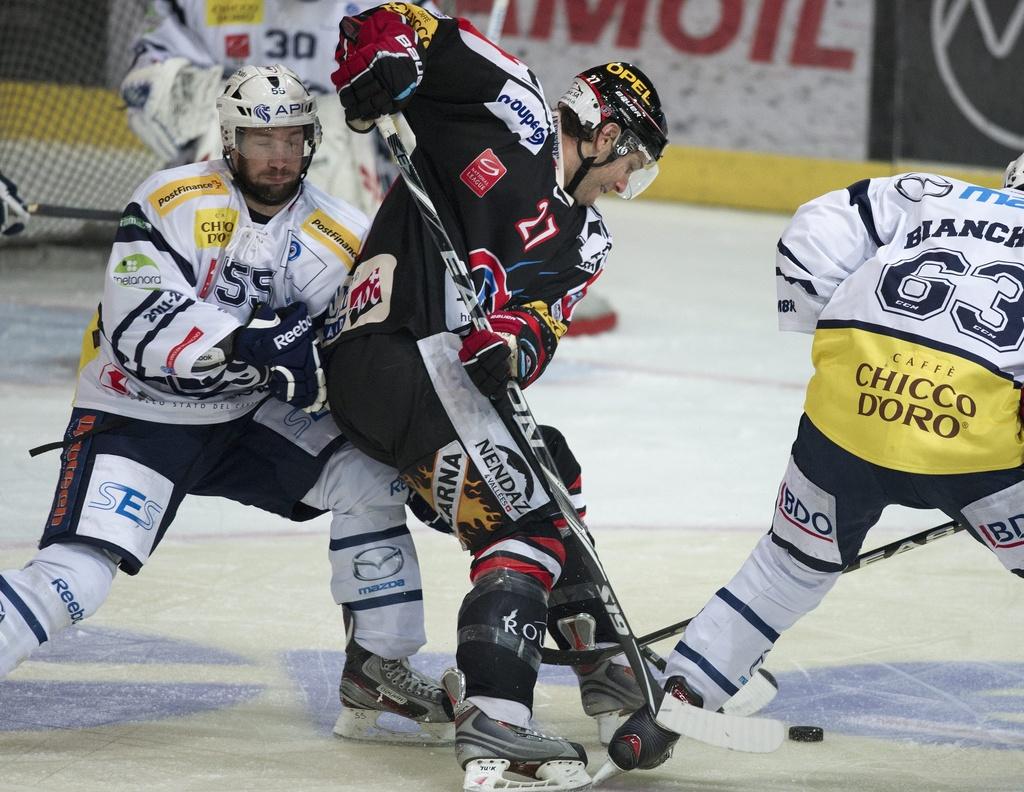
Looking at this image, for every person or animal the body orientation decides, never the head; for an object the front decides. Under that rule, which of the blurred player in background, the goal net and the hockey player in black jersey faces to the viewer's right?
the hockey player in black jersey

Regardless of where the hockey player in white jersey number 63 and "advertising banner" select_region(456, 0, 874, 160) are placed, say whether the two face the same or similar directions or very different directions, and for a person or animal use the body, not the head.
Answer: very different directions

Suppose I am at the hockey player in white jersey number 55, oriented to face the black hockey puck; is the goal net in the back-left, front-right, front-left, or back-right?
back-left

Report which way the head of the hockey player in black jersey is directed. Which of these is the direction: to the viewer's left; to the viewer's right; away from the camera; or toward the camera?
to the viewer's right

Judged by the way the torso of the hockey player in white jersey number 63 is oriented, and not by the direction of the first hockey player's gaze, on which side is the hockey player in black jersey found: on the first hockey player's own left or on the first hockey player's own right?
on the first hockey player's own left

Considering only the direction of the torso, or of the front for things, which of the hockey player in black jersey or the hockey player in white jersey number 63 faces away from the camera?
the hockey player in white jersey number 63

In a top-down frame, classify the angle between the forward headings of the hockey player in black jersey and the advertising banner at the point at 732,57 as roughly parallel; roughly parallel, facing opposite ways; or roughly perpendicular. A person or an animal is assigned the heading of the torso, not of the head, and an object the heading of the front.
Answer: roughly perpendicular

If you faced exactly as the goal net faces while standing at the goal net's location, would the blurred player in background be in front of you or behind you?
in front

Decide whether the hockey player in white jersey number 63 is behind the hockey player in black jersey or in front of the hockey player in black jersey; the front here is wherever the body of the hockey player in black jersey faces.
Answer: in front

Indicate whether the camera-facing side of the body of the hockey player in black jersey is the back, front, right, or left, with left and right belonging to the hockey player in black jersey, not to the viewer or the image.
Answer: right

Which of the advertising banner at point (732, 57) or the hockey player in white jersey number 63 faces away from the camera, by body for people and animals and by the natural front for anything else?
the hockey player in white jersey number 63

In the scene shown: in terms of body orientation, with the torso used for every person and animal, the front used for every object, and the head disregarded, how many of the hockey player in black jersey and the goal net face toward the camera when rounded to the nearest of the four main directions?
1

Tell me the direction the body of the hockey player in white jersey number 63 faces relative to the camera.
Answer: away from the camera
